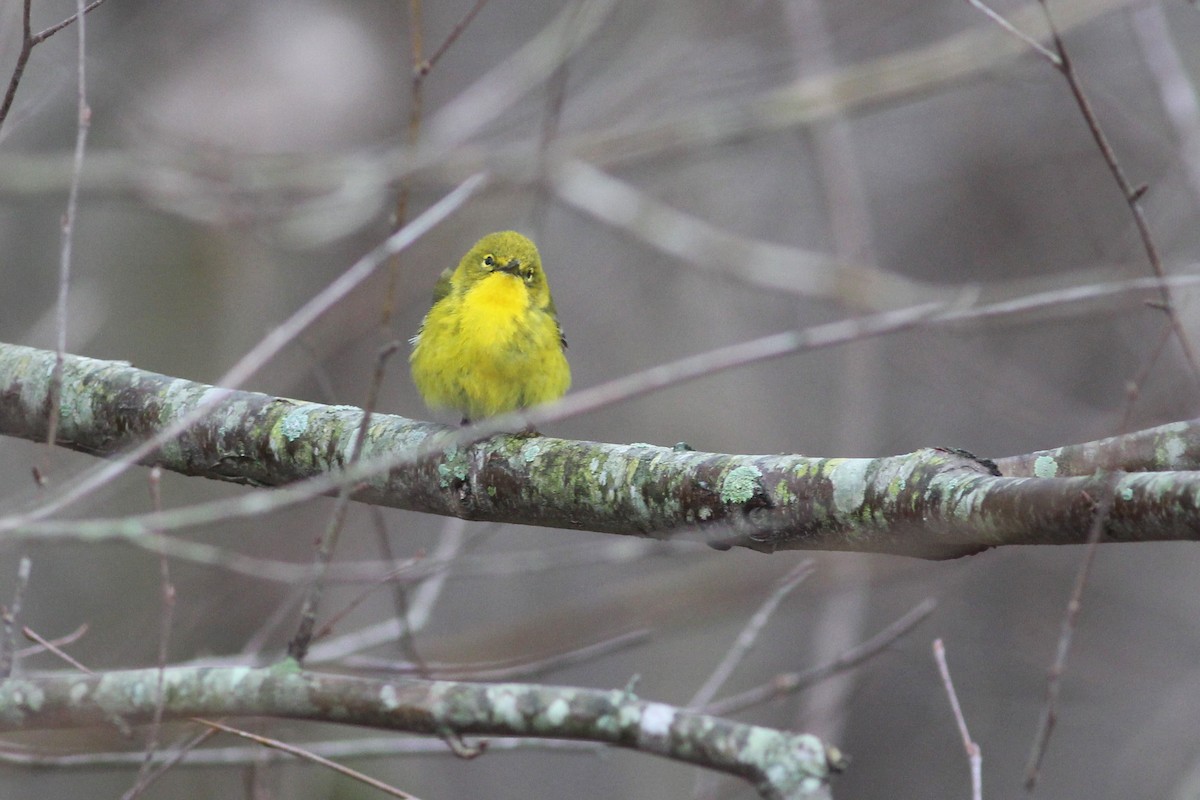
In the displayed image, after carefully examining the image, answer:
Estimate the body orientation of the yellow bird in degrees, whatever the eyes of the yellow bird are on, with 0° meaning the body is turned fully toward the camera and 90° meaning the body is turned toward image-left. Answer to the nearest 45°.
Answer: approximately 0°

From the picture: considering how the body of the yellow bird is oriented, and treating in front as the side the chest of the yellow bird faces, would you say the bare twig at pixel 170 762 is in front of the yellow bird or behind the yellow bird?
in front

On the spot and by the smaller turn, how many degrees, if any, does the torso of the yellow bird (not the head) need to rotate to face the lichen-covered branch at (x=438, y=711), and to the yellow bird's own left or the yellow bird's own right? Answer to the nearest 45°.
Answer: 0° — it already faces it
